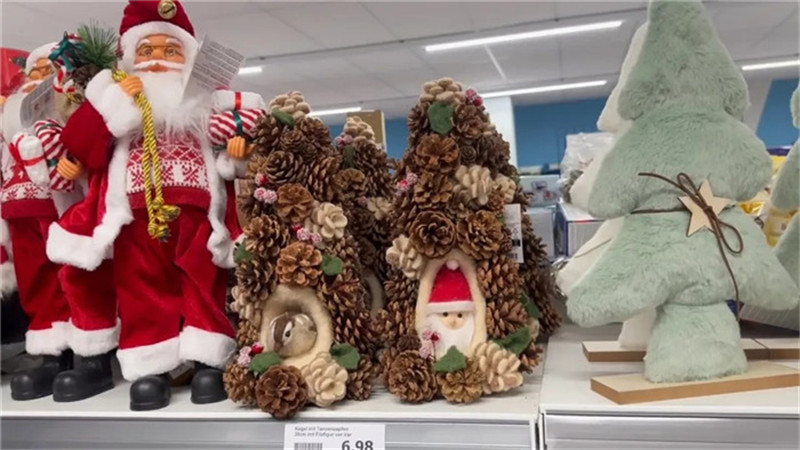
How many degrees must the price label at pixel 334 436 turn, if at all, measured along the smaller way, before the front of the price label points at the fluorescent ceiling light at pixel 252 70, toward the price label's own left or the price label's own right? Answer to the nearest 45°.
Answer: approximately 180°

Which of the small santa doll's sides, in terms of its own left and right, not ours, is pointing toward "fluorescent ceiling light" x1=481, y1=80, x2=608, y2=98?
back

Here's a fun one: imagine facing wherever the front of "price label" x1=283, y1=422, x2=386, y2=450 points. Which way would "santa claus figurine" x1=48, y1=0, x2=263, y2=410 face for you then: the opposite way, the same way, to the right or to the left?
the same way

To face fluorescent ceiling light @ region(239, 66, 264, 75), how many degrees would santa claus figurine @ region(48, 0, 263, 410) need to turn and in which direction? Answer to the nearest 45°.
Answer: approximately 180°

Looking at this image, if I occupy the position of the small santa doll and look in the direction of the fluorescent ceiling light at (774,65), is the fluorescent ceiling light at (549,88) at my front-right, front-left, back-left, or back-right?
front-left

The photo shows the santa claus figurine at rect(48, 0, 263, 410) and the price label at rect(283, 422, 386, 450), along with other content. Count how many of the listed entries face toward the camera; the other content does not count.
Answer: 2

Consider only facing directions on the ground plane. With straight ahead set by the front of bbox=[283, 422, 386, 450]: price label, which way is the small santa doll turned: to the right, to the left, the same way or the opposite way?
the same way

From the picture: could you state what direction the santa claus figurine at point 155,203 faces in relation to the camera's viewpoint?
facing the viewer

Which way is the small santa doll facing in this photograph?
toward the camera

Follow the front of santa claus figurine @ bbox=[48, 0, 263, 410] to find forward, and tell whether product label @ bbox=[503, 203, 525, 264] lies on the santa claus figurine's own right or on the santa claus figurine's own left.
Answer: on the santa claus figurine's own left
